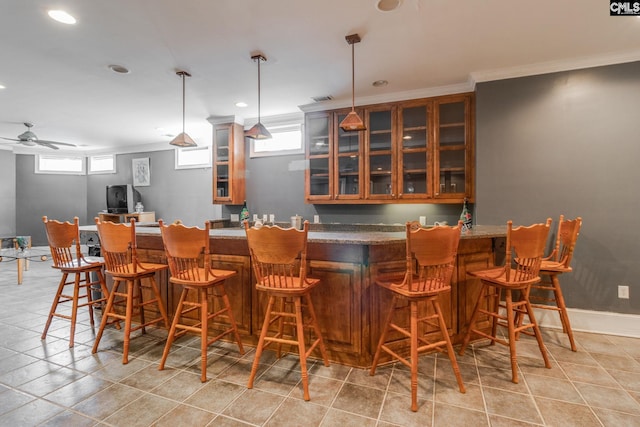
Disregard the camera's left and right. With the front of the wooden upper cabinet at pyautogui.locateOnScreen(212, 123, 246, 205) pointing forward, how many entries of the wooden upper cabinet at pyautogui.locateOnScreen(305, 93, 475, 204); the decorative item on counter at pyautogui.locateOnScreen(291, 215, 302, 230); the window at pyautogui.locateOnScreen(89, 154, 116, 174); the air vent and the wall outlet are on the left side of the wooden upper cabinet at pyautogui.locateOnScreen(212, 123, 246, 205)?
4

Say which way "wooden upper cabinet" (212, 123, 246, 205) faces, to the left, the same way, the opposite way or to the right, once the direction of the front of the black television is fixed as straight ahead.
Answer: the same way

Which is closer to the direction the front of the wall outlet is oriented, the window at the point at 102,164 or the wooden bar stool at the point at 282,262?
the wooden bar stool

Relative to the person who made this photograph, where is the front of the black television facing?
facing the viewer and to the left of the viewer

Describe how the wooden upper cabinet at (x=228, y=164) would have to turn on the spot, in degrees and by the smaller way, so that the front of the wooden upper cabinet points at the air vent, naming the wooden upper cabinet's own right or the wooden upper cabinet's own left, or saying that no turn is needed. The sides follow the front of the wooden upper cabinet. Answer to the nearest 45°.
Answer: approximately 90° to the wooden upper cabinet's own left

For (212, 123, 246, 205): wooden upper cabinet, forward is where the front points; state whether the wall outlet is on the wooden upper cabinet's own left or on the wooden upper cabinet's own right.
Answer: on the wooden upper cabinet's own left

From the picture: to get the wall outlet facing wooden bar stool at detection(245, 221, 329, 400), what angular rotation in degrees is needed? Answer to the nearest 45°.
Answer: approximately 45° to its right

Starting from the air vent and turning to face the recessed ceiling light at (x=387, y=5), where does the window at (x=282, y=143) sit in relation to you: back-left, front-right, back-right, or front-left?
back-right

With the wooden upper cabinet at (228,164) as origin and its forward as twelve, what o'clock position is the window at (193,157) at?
The window is roughly at 4 o'clock from the wooden upper cabinet.

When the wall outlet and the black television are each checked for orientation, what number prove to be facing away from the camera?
0

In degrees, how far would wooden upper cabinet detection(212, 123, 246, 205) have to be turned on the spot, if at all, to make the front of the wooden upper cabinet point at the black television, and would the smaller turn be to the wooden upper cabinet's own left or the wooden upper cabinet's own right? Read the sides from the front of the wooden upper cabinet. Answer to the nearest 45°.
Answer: approximately 90° to the wooden upper cabinet's own right
